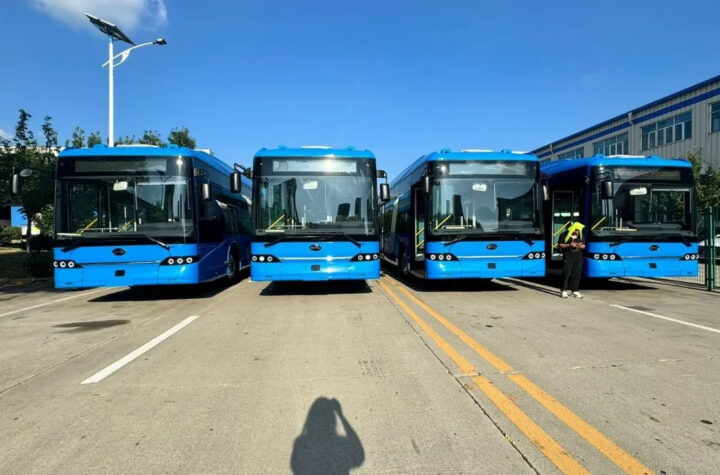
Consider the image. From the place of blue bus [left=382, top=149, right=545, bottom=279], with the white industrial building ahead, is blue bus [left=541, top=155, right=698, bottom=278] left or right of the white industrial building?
right

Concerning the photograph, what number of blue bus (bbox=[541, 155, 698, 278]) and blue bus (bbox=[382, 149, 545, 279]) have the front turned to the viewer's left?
0

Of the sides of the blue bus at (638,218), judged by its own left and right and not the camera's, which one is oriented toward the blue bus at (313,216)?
right

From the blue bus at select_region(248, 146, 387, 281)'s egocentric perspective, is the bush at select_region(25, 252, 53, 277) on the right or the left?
on its right

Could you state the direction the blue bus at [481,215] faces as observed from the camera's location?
facing the viewer and to the right of the viewer

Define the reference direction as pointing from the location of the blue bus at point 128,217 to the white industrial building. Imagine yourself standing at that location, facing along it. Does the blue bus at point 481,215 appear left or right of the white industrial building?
right

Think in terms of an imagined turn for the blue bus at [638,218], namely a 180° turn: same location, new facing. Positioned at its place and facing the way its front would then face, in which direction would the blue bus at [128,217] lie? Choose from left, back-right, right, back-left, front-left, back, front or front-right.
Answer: left

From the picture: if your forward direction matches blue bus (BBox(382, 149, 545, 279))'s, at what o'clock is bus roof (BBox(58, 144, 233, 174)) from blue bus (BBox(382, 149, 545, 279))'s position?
The bus roof is roughly at 4 o'clock from the blue bus.

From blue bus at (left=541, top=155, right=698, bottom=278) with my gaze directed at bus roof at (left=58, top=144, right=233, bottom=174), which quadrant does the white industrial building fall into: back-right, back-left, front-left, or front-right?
back-right

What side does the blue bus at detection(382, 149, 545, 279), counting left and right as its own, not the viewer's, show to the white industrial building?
back

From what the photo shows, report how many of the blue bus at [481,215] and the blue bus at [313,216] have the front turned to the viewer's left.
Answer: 0

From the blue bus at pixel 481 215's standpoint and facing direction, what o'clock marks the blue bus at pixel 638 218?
the blue bus at pixel 638 218 is roughly at 10 o'clock from the blue bus at pixel 481 215.

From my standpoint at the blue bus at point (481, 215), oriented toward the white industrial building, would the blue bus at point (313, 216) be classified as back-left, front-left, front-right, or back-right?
back-left

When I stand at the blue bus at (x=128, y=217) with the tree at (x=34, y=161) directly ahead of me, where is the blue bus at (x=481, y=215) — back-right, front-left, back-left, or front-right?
back-right

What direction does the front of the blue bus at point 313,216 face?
toward the camera
